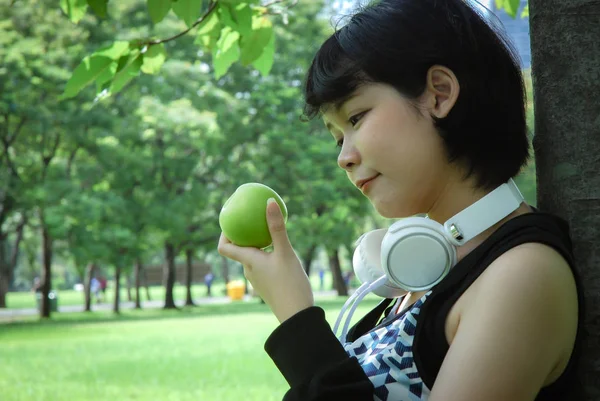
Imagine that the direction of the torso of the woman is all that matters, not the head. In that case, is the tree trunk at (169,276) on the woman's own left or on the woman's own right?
on the woman's own right

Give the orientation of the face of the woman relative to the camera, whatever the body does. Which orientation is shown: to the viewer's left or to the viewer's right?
to the viewer's left

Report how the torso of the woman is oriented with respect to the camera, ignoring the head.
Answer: to the viewer's left
